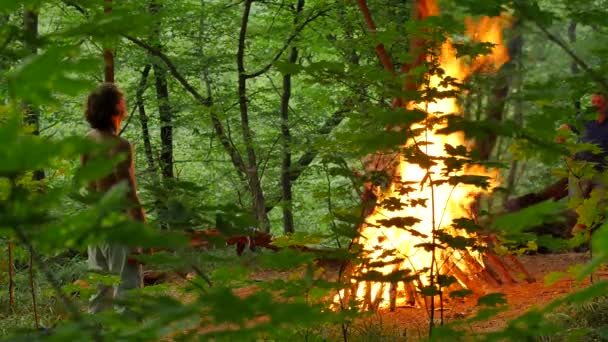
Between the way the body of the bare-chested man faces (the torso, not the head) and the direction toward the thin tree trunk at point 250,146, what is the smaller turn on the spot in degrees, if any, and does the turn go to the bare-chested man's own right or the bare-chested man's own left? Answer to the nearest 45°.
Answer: approximately 45° to the bare-chested man's own left

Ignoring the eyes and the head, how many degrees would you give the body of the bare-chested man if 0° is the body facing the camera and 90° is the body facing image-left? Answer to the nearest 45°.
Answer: approximately 225°

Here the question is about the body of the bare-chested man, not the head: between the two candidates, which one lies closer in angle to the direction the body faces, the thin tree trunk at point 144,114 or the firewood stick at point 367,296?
the thin tree trunk

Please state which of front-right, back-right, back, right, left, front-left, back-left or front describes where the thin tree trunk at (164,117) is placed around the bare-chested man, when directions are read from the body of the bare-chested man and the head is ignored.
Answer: front-left

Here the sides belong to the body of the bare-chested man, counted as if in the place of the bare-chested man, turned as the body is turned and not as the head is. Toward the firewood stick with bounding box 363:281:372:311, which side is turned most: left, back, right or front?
right

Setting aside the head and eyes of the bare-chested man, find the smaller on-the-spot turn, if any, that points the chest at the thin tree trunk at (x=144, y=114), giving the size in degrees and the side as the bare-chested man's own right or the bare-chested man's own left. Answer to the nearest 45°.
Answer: approximately 45° to the bare-chested man's own left
